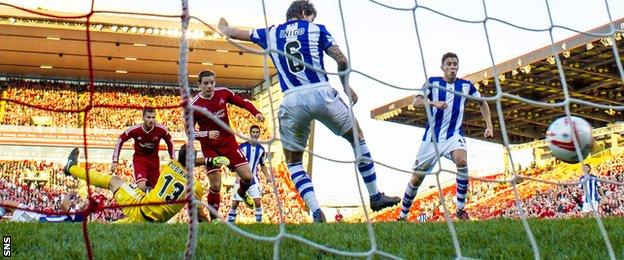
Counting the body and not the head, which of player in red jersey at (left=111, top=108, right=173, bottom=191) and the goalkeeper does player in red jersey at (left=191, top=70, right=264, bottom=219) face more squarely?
the goalkeeper

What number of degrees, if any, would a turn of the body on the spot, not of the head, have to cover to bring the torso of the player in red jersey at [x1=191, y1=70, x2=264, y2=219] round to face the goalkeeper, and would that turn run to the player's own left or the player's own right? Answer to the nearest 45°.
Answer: approximately 45° to the player's own right

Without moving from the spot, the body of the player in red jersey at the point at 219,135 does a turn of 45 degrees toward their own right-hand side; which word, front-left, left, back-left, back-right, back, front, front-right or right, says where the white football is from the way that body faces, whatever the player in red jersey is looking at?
left

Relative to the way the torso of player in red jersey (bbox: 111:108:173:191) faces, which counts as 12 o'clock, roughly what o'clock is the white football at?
The white football is roughly at 11 o'clock from the player in red jersey.

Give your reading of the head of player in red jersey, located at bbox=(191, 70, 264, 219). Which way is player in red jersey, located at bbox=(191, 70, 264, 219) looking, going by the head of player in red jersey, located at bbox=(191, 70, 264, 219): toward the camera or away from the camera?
toward the camera

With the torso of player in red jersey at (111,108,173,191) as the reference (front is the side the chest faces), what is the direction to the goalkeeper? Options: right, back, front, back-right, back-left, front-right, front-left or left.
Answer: front

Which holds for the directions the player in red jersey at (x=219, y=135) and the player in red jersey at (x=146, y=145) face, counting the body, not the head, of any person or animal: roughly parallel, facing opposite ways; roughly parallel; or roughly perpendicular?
roughly parallel

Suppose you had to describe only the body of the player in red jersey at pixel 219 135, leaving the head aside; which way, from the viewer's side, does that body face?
toward the camera

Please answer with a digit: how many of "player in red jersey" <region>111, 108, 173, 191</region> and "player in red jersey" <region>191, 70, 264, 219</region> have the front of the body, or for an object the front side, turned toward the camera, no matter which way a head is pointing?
2
